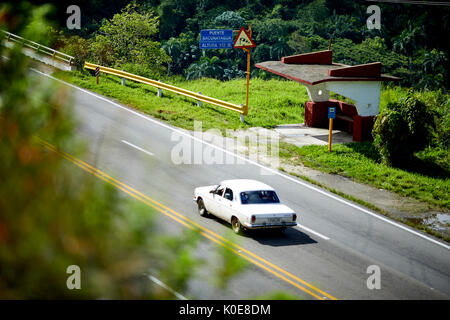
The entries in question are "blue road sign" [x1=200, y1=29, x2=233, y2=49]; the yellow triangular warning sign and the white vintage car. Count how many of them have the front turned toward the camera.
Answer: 2

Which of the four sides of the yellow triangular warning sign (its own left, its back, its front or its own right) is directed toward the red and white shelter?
left

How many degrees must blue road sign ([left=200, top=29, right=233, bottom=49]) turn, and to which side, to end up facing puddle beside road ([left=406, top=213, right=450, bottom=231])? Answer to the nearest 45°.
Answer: approximately 45° to its left

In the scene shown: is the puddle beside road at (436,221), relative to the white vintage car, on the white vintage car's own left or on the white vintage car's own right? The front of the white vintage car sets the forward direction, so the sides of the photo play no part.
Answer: on the white vintage car's own right

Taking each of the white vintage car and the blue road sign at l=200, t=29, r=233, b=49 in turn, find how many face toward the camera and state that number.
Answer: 1

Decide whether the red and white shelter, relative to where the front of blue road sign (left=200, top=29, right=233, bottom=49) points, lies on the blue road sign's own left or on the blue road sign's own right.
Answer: on the blue road sign's own left

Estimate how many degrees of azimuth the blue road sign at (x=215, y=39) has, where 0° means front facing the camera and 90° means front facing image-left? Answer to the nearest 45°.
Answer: approximately 0°

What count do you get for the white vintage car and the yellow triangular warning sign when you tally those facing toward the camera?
1

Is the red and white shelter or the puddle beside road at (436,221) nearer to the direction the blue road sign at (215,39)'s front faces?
the puddle beside road

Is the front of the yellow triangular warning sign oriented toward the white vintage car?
yes
